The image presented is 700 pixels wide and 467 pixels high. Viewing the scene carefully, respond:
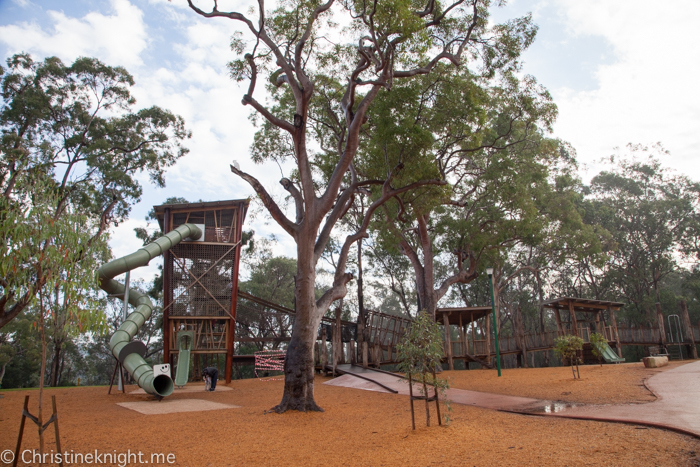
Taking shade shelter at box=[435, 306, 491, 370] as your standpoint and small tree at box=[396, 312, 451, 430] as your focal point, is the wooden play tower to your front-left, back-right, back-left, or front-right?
front-right

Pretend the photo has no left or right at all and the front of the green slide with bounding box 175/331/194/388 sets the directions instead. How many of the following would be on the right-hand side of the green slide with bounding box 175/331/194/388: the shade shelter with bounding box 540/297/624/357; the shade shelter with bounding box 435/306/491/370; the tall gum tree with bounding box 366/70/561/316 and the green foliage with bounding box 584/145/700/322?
0

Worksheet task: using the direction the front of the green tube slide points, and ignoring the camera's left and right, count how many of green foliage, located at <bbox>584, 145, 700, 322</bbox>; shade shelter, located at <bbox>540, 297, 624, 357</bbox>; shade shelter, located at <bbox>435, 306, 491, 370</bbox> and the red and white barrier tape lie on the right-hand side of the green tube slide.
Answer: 0

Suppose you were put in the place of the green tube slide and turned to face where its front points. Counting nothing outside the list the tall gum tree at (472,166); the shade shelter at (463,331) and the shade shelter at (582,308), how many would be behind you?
0

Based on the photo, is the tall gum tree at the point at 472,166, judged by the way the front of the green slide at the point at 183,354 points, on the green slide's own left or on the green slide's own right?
on the green slide's own left

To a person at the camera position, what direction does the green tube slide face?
facing the viewer and to the right of the viewer

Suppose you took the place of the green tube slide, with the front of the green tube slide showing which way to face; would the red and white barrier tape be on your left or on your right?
on your left

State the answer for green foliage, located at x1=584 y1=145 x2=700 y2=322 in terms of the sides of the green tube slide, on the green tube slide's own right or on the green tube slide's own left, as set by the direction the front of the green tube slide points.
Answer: on the green tube slide's own left

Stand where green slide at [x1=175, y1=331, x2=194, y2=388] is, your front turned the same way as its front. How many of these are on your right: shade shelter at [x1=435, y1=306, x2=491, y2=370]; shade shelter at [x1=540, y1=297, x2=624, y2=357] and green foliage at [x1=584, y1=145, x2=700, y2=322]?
0

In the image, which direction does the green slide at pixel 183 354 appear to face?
toward the camera
